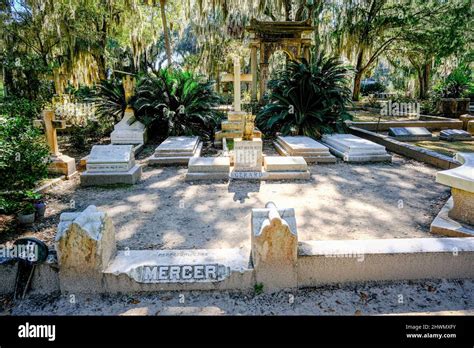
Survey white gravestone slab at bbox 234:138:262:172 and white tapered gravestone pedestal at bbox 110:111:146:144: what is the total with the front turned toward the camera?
2

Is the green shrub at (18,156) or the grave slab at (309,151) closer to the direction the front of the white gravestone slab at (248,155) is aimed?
the green shrub

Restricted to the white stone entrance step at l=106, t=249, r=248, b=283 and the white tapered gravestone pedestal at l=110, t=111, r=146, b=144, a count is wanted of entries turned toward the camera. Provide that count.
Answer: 2

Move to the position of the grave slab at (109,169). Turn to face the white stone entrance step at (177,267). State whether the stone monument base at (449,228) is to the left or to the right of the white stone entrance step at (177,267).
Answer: left

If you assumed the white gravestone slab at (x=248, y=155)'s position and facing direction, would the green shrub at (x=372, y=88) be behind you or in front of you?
behind

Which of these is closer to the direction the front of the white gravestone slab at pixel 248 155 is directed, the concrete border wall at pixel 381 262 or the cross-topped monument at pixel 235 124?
the concrete border wall

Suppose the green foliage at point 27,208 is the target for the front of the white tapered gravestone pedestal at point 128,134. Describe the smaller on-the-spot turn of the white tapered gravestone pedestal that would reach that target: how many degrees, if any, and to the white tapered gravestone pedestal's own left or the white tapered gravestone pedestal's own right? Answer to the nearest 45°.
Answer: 0° — it already faces it

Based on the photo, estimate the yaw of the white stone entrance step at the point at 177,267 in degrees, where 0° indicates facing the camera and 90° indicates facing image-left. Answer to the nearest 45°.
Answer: approximately 0°

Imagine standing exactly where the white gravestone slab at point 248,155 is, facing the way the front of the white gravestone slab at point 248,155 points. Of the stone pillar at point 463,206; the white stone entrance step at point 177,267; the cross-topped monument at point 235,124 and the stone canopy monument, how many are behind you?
2

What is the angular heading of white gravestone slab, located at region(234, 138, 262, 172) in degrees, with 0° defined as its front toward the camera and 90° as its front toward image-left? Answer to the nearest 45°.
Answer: approximately 0°

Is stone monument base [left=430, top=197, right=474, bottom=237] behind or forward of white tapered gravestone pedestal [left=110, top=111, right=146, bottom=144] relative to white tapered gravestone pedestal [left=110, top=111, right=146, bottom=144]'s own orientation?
forward

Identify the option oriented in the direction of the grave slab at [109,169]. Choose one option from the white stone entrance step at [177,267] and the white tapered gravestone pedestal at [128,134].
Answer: the white tapered gravestone pedestal at [128,134]
